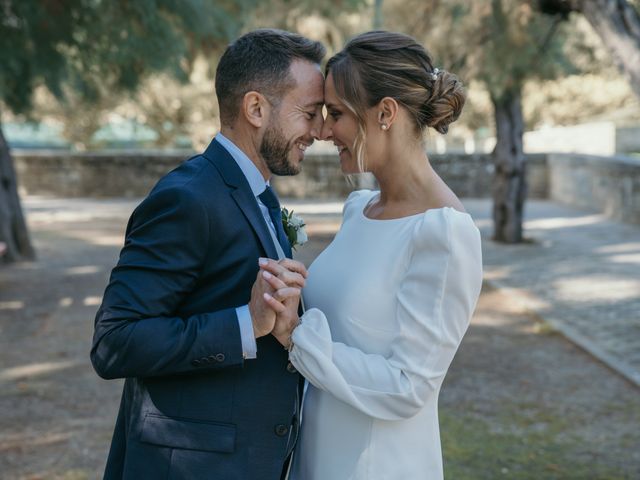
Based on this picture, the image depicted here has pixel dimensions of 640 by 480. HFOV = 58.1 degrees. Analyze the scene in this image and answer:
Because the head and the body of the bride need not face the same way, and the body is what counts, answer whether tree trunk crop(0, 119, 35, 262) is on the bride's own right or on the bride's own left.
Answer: on the bride's own right

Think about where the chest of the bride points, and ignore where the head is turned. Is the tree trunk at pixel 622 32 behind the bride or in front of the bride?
behind

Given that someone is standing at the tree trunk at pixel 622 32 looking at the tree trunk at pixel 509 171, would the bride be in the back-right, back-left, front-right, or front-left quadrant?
back-left

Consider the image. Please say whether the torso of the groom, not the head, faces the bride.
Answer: yes

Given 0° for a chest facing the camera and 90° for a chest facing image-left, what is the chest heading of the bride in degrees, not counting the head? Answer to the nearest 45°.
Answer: approximately 45°

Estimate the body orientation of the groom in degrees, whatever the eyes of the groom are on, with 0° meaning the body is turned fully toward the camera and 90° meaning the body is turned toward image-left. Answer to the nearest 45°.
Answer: approximately 270°

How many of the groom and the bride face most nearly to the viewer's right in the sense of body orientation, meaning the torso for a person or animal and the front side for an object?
1

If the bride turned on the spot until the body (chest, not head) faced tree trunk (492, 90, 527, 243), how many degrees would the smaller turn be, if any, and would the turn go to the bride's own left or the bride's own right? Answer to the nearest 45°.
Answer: approximately 135° to the bride's own right
